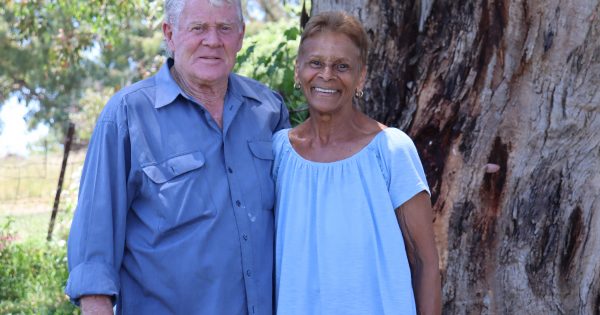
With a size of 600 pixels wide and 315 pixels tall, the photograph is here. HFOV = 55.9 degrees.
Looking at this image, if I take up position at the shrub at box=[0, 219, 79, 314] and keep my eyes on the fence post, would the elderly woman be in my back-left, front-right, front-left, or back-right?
back-right

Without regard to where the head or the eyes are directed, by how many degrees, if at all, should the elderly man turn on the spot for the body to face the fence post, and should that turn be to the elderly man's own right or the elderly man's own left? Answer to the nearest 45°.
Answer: approximately 135° to the elderly man's own left

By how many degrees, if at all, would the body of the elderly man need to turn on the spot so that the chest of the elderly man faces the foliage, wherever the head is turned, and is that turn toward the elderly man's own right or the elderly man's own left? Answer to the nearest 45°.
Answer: approximately 135° to the elderly man's own left

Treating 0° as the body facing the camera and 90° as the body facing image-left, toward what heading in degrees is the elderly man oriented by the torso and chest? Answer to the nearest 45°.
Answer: approximately 315°

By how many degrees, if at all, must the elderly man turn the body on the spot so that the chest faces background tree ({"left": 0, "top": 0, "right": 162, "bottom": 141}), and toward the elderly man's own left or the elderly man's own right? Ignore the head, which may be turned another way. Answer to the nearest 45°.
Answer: approximately 135° to the elderly man's own left
